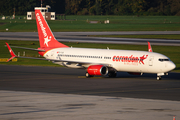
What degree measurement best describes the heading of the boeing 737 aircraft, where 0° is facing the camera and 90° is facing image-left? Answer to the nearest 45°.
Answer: approximately 315°
